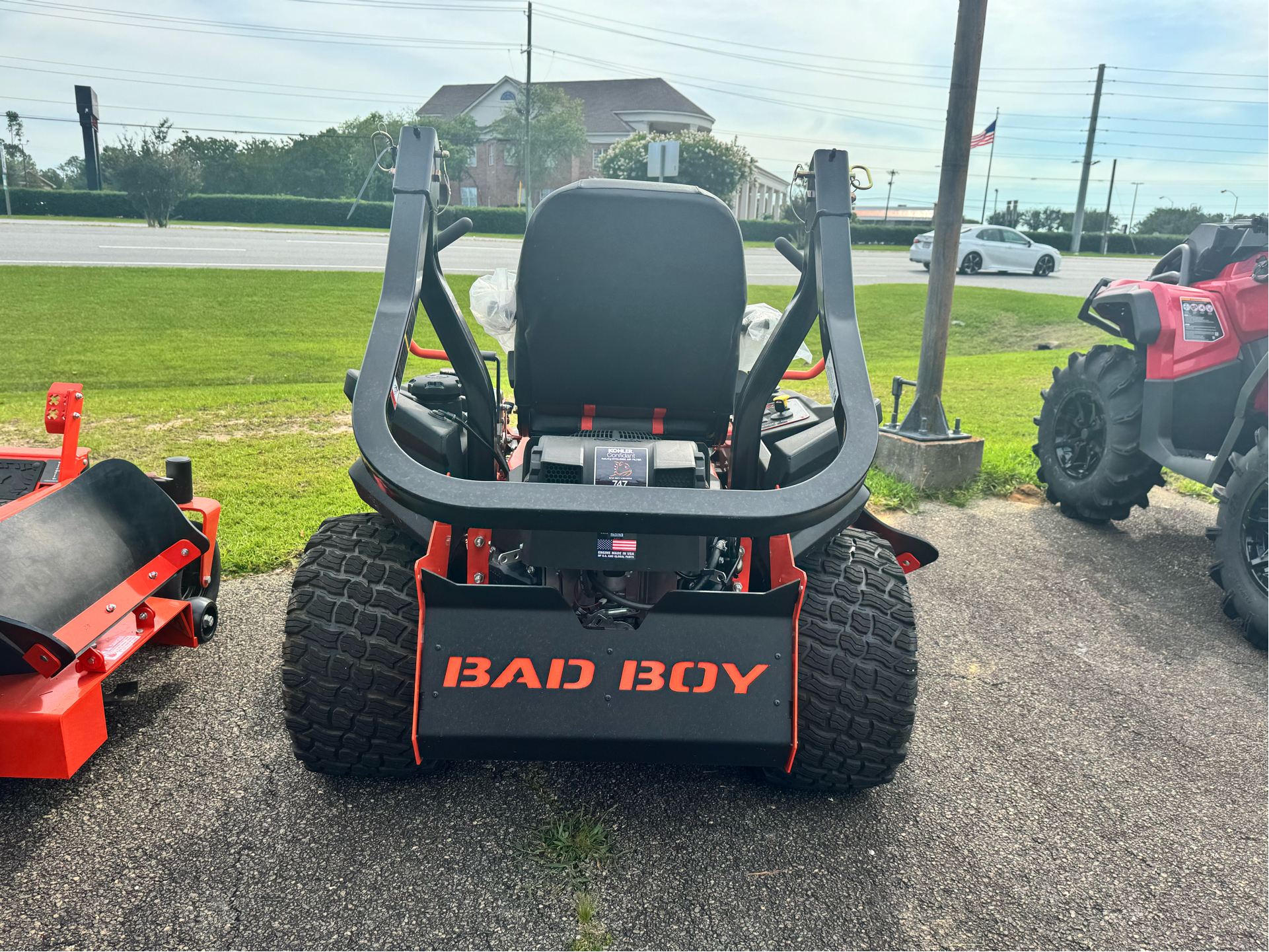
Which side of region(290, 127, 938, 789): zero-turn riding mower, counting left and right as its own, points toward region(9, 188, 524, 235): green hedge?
front

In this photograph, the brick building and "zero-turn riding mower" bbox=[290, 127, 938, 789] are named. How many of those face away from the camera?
1

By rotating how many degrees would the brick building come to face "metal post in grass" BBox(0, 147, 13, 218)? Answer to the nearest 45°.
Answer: approximately 90° to its right

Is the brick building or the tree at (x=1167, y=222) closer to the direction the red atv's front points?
the brick building

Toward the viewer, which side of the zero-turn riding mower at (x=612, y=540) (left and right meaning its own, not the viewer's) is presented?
back

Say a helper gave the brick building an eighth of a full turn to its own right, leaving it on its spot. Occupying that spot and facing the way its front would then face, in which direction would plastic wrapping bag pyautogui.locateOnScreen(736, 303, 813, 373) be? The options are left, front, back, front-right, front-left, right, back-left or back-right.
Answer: front

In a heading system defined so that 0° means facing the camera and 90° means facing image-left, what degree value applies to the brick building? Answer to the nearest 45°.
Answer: approximately 315°

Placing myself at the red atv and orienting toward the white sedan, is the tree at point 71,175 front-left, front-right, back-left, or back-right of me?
front-left

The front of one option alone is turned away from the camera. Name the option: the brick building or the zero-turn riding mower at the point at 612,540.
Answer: the zero-turn riding mower
